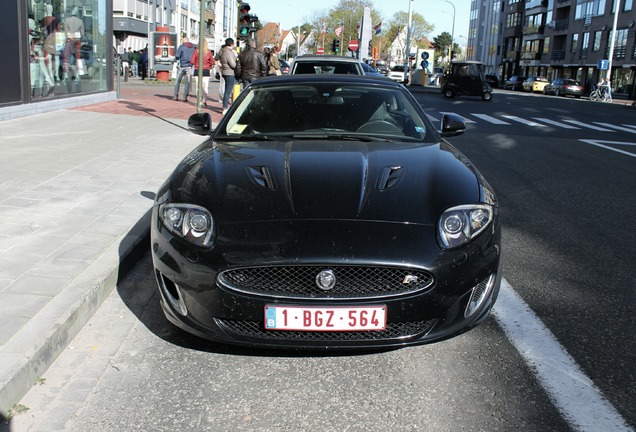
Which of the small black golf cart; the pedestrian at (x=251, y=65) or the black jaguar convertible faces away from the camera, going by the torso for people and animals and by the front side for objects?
the pedestrian

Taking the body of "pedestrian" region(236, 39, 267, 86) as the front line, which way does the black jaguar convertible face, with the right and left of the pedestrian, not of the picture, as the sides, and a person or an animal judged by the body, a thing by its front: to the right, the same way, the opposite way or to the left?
the opposite way

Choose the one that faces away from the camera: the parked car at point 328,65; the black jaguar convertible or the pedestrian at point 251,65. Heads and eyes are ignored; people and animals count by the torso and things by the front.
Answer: the pedestrian

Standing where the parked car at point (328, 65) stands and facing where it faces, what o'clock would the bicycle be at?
The bicycle is roughly at 7 o'clock from the parked car.

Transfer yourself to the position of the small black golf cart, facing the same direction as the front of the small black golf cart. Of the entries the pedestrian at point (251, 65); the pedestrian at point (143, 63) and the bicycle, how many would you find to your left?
1

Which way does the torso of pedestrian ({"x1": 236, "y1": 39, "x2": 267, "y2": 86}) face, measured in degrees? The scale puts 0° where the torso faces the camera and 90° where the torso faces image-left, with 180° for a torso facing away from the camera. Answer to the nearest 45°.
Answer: approximately 180°

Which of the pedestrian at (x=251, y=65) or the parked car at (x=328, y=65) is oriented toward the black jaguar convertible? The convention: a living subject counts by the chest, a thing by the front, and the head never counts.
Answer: the parked car

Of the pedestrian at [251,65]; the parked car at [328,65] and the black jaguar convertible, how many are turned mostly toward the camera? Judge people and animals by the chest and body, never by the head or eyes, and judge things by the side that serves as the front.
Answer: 2

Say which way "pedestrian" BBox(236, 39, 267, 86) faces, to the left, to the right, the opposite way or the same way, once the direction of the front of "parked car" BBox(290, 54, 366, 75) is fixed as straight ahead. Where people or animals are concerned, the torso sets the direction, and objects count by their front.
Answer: the opposite way

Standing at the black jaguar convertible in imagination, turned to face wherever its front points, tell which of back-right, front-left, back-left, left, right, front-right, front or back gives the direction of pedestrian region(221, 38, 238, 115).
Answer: back
